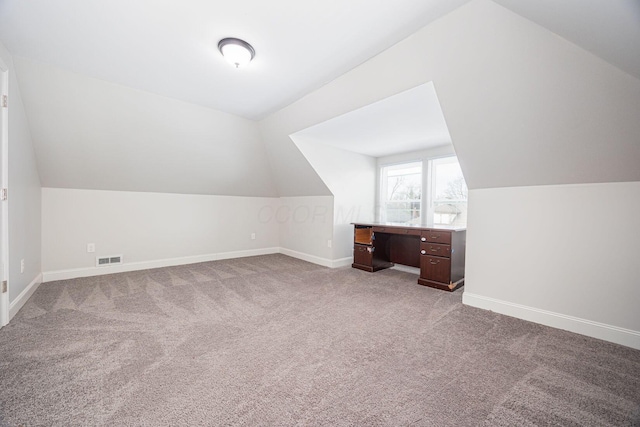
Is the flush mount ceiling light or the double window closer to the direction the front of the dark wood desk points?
the flush mount ceiling light

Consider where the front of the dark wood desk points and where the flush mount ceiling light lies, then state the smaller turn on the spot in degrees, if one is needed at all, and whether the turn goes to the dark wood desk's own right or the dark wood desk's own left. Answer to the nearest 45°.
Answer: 0° — it already faces it

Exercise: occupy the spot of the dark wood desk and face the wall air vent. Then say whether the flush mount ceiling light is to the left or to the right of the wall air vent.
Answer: left

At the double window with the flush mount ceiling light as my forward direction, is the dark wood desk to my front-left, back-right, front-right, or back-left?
front-left

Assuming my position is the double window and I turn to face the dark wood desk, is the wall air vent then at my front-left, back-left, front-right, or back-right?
front-right

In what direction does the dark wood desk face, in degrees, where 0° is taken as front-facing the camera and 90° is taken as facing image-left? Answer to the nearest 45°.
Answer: approximately 45°

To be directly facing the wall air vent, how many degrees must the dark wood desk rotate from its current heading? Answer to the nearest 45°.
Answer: approximately 45° to its right
